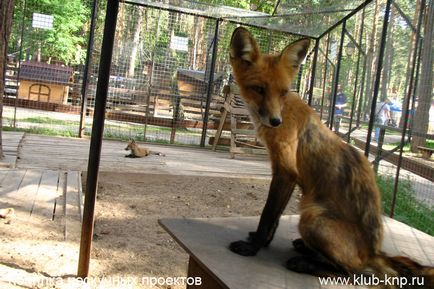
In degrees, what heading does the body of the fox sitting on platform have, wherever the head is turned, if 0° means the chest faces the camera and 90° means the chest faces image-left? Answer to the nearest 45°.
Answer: approximately 90°

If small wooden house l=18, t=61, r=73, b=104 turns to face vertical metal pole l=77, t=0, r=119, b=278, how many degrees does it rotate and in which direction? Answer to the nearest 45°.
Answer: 0° — it already faces it

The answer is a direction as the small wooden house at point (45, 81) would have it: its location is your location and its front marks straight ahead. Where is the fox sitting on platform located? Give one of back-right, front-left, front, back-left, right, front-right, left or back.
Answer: front

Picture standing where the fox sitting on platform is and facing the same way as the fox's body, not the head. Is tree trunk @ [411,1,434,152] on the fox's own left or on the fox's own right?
on the fox's own right

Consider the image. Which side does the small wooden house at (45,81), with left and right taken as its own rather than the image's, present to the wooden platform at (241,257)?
front

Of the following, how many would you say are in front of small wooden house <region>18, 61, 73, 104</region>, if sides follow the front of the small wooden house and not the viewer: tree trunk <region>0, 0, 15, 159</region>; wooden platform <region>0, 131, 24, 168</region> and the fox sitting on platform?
3

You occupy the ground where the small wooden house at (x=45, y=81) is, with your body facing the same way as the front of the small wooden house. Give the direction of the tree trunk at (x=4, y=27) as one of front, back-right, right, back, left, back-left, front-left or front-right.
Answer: front

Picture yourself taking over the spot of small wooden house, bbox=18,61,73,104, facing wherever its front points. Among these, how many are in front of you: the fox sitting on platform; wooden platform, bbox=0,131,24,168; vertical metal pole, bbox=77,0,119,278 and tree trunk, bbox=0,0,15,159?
4

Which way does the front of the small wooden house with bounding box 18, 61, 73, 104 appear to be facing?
toward the camera
